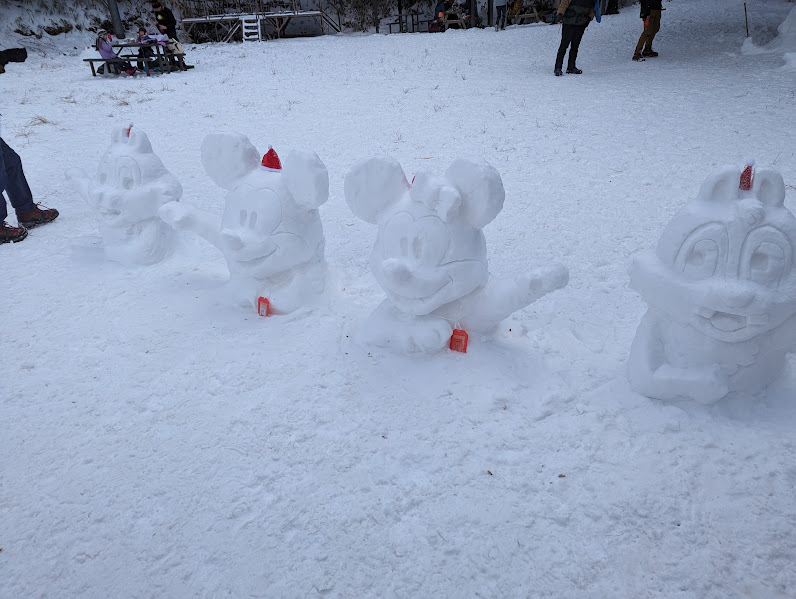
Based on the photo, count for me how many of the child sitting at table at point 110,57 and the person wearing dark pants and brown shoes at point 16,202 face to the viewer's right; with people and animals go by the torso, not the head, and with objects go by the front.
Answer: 2

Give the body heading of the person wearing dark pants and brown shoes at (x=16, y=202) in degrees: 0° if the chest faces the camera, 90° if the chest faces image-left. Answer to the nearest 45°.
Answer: approximately 270°

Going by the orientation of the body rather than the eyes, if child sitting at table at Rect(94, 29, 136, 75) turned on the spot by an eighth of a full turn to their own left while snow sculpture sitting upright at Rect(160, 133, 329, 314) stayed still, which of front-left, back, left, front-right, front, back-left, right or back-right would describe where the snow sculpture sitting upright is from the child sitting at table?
back-right

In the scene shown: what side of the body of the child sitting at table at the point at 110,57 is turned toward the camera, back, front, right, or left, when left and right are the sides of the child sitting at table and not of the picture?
right

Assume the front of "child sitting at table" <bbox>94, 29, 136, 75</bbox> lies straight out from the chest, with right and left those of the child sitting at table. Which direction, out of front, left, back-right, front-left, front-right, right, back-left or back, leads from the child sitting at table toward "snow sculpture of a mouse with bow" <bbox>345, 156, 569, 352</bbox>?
right

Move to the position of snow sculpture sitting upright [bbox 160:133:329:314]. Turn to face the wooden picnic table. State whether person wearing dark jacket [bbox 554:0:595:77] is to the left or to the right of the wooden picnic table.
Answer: right

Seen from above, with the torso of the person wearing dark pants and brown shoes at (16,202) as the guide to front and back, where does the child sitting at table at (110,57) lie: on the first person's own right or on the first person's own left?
on the first person's own left

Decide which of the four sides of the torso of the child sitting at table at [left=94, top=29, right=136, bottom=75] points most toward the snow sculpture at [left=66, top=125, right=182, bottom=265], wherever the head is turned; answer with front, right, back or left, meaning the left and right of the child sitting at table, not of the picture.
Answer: right

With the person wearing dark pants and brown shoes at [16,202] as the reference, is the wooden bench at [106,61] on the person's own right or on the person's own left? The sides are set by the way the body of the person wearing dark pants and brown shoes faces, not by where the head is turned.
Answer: on the person's own left
